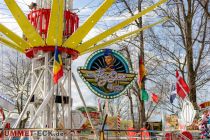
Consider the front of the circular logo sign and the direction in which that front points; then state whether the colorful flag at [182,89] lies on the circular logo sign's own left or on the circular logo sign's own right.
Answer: on the circular logo sign's own left

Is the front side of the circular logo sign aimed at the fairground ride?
no

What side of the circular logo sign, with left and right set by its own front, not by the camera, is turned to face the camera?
front
